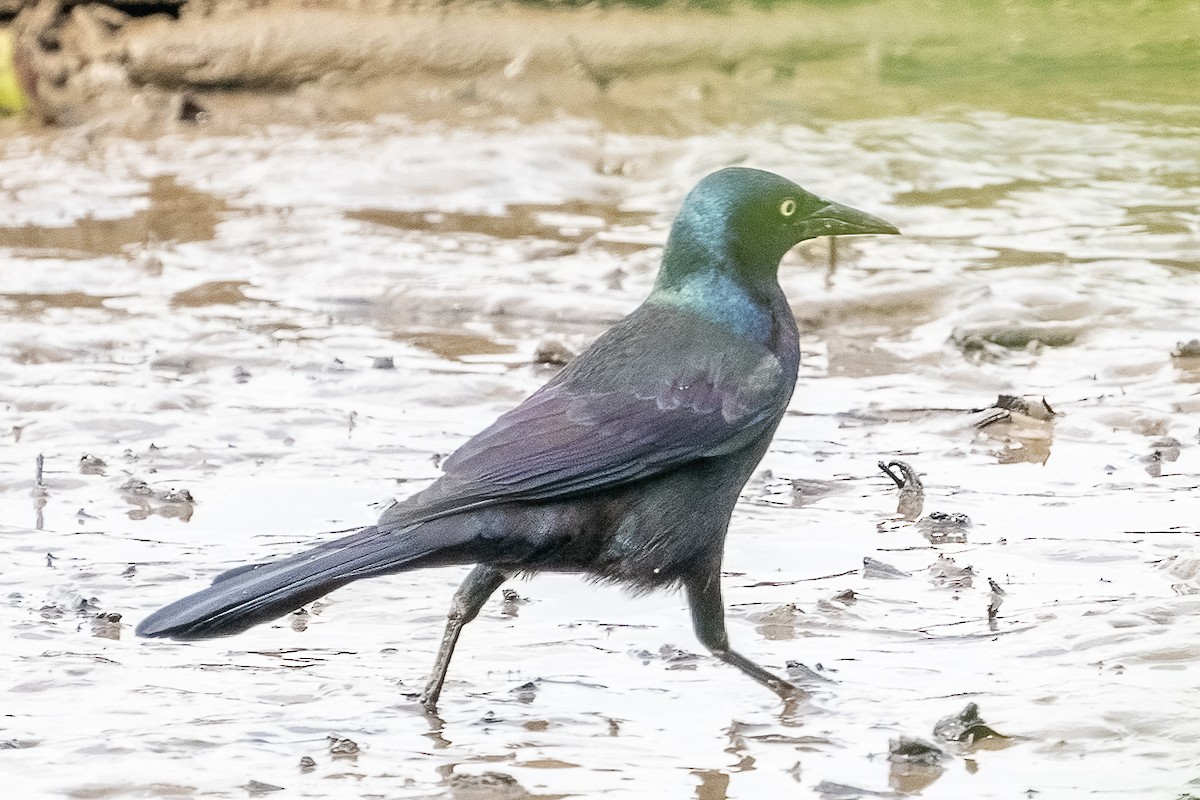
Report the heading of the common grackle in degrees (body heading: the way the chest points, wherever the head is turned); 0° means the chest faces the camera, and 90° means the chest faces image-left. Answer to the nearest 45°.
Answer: approximately 270°
